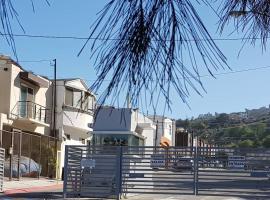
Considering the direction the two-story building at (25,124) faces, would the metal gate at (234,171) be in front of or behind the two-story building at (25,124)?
in front

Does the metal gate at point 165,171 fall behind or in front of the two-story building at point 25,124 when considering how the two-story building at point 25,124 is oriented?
in front

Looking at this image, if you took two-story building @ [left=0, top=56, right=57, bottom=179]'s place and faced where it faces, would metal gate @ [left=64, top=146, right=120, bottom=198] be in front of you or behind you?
in front

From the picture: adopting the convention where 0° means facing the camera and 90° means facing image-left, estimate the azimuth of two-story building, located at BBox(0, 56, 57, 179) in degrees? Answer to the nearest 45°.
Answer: approximately 315°
